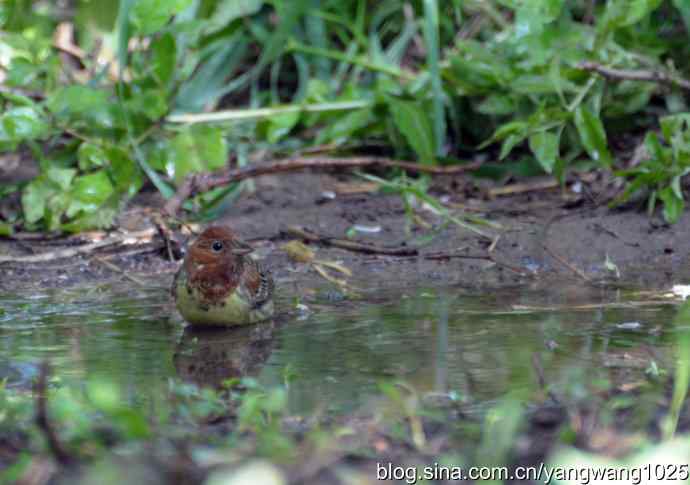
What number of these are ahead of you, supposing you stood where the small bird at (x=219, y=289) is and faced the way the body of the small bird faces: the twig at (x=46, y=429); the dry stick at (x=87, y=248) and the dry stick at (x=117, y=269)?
1

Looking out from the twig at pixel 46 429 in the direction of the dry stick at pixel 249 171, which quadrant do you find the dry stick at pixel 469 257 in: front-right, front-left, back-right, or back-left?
front-right

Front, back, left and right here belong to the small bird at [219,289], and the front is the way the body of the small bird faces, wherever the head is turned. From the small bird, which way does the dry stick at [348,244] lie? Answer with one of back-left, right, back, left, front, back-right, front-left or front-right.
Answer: back-left

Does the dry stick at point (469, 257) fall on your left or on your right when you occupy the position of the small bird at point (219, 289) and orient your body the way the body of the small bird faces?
on your left

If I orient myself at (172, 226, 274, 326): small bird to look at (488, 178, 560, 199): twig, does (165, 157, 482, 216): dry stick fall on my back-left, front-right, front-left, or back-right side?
front-left

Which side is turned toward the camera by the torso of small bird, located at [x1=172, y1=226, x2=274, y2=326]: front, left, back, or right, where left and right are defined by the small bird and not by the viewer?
front

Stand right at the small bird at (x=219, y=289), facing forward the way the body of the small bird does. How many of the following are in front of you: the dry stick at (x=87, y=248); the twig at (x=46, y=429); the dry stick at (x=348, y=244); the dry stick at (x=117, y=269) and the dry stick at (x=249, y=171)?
1

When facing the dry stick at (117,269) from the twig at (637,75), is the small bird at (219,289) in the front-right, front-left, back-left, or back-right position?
front-left

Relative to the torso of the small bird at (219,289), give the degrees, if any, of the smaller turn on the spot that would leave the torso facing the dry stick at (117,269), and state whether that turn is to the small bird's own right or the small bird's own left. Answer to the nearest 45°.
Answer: approximately 135° to the small bird's own right

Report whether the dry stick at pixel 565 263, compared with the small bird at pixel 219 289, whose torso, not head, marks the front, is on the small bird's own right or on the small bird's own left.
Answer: on the small bird's own left

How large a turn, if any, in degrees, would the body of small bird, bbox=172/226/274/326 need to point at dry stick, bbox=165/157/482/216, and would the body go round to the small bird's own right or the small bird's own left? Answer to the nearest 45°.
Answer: approximately 180°

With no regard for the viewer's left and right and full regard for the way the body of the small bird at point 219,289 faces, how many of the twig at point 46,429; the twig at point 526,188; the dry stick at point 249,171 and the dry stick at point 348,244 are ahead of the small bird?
1
